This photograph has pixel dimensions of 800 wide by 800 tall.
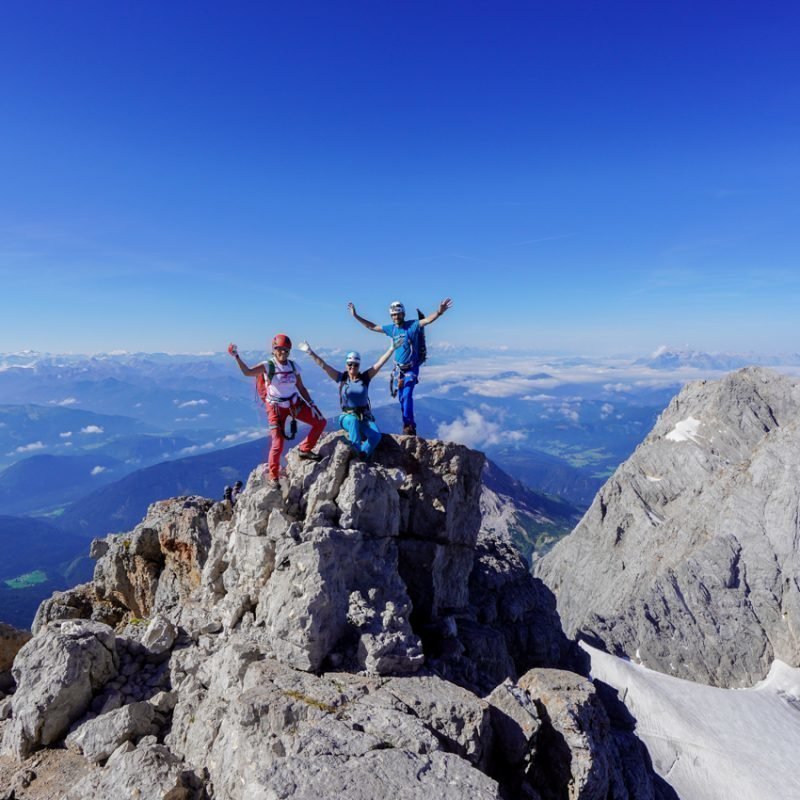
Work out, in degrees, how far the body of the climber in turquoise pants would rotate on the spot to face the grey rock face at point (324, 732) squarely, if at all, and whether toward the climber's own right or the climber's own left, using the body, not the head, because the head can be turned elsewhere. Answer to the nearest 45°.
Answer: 0° — they already face it

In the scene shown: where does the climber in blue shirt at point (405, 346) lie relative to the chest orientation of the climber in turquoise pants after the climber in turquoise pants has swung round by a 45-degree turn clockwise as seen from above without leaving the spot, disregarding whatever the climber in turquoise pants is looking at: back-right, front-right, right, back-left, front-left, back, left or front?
back

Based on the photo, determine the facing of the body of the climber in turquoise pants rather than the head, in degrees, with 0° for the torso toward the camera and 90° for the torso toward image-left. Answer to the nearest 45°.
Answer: approximately 0°
